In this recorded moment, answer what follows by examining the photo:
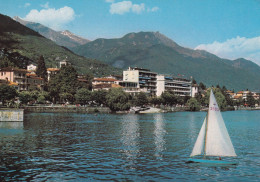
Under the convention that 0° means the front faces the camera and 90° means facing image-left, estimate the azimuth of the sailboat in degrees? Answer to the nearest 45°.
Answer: approximately 90°
